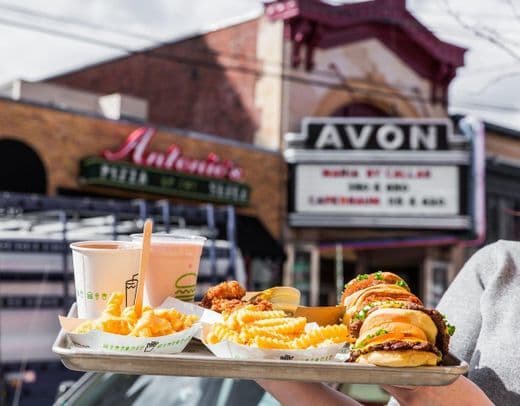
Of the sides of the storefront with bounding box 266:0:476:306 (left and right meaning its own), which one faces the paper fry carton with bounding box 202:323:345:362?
front

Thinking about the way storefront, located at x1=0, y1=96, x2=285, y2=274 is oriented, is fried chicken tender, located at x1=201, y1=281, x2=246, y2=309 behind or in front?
in front

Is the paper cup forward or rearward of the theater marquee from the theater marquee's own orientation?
forward

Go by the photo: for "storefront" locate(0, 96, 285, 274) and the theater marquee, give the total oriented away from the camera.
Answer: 0

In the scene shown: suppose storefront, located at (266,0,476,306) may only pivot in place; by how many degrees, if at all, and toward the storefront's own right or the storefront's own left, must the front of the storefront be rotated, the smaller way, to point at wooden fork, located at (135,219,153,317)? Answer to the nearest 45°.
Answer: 0° — it already faces it

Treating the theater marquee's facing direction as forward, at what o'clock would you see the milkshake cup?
The milkshake cup is roughly at 12 o'clock from the theater marquee.

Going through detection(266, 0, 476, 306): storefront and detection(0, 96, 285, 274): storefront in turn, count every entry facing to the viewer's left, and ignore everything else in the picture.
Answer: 0

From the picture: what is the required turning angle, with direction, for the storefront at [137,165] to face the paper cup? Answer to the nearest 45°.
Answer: approximately 45° to its right

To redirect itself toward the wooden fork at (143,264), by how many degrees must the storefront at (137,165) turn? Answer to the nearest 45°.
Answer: approximately 45° to its right

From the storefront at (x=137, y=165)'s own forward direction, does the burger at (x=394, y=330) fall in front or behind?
in front

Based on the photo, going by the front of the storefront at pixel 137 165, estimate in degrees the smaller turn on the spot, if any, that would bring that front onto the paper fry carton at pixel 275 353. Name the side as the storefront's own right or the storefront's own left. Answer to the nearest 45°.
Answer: approximately 45° to the storefront's own right

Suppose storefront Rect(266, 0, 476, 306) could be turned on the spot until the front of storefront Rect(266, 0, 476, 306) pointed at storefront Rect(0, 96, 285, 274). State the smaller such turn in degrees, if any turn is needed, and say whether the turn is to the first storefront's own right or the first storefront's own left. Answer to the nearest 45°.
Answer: approximately 45° to the first storefront's own right

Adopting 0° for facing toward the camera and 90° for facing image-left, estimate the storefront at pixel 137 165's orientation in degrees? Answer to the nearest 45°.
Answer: approximately 315°
